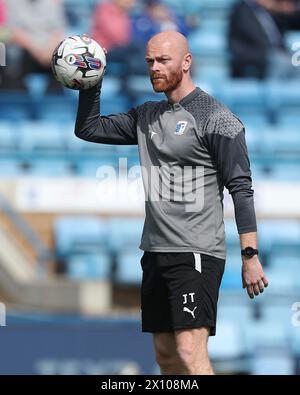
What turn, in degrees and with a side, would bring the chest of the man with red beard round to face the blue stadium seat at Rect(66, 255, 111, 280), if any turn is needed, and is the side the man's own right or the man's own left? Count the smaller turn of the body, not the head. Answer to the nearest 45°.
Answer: approximately 135° to the man's own right

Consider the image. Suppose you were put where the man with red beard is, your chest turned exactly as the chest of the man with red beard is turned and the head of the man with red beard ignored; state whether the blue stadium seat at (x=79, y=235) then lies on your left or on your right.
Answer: on your right

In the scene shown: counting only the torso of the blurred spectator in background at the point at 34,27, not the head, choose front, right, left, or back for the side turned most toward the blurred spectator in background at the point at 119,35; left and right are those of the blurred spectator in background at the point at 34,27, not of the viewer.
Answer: left

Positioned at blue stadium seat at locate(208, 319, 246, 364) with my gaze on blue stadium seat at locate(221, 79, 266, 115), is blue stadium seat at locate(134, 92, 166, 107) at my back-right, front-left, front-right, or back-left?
front-left

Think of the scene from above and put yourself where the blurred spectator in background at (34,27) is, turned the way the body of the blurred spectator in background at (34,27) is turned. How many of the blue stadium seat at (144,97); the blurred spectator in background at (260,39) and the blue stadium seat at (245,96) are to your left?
3

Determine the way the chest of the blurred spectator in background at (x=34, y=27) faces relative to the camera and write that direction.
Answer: toward the camera

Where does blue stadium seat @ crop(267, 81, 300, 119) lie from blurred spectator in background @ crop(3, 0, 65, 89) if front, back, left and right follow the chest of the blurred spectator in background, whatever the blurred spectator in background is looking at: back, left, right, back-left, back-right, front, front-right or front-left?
left

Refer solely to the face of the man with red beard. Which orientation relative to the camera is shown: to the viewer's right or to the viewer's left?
to the viewer's left

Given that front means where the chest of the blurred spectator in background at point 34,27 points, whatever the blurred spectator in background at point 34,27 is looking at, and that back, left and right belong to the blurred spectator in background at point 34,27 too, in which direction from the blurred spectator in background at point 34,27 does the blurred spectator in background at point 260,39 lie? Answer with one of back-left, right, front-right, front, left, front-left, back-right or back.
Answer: left

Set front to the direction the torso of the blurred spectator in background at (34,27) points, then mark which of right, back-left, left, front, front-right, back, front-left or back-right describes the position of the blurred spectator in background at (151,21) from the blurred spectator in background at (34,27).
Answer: left

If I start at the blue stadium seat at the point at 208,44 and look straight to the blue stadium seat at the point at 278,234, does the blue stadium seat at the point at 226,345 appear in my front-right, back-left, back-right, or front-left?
front-right

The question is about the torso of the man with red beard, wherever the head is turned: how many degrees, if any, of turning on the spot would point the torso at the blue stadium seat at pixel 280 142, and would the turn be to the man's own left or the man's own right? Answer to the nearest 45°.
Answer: approximately 135° to the man's own right

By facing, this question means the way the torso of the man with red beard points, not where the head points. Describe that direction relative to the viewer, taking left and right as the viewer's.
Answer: facing the viewer and to the left of the viewer
